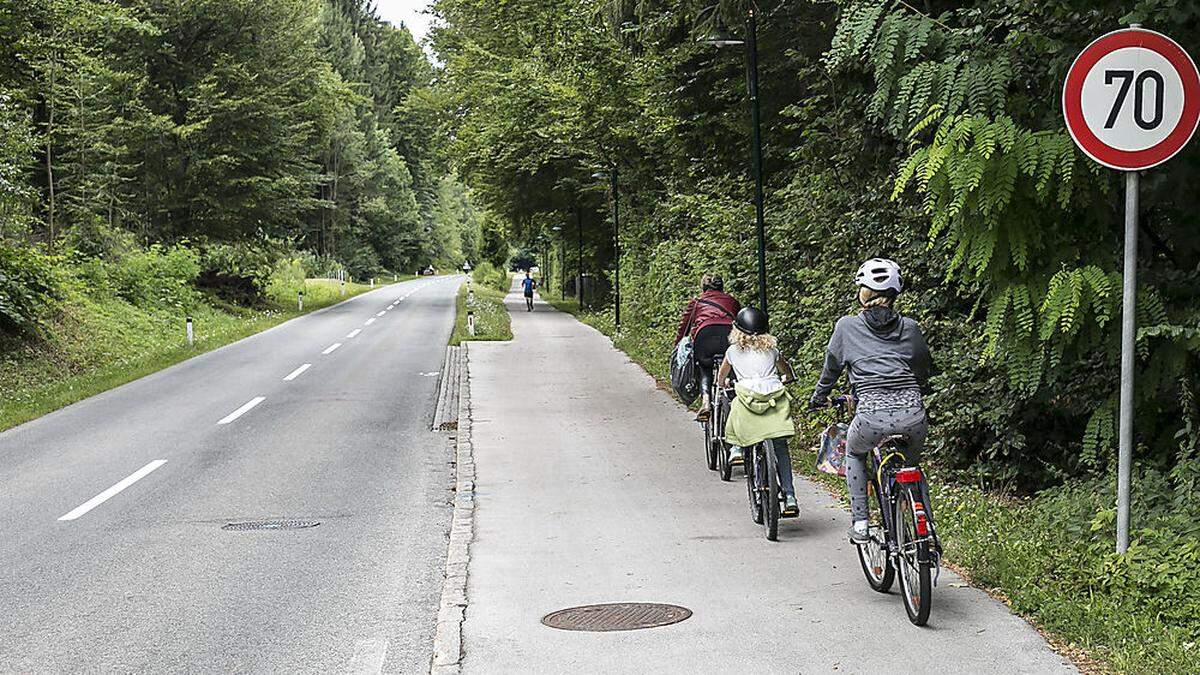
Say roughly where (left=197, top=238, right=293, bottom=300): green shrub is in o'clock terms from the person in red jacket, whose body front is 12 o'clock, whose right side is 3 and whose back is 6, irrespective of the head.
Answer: The green shrub is roughly at 11 o'clock from the person in red jacket.

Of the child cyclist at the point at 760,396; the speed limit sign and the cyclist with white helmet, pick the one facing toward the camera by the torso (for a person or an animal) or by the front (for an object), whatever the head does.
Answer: the speed limit sign

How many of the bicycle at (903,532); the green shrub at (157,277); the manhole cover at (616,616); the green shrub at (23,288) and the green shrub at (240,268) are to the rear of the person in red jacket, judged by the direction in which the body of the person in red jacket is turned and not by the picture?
2

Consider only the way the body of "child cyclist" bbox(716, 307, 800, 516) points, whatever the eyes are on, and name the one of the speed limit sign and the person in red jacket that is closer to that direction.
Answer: the person in red jacket

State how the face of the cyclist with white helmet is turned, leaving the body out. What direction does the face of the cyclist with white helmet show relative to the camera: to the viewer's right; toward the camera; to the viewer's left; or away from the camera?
away from the camera

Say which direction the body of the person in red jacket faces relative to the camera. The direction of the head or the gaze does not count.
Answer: away from the camera

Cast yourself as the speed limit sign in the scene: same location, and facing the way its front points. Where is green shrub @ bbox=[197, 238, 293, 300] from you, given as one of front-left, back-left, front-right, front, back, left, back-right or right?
back-right

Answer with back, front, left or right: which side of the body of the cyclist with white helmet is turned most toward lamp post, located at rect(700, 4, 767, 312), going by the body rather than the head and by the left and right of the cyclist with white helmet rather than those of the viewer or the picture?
front

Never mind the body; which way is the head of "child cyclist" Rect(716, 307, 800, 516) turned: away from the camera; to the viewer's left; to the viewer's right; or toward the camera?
away from the camera

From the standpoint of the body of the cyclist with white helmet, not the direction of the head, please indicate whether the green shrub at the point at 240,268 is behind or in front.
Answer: in front

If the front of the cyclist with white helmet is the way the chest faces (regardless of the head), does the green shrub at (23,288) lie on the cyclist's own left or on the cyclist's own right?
on the cyclist's own left

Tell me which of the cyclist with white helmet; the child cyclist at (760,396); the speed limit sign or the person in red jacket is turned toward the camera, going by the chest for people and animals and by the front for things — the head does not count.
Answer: the speed limit sign

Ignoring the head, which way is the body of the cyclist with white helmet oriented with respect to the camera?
away from the camera

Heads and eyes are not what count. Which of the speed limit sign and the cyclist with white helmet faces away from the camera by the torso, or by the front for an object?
the cyclist with white helmet

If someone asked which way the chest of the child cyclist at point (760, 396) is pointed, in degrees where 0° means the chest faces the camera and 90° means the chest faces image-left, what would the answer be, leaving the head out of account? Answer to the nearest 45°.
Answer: approximately 180°
